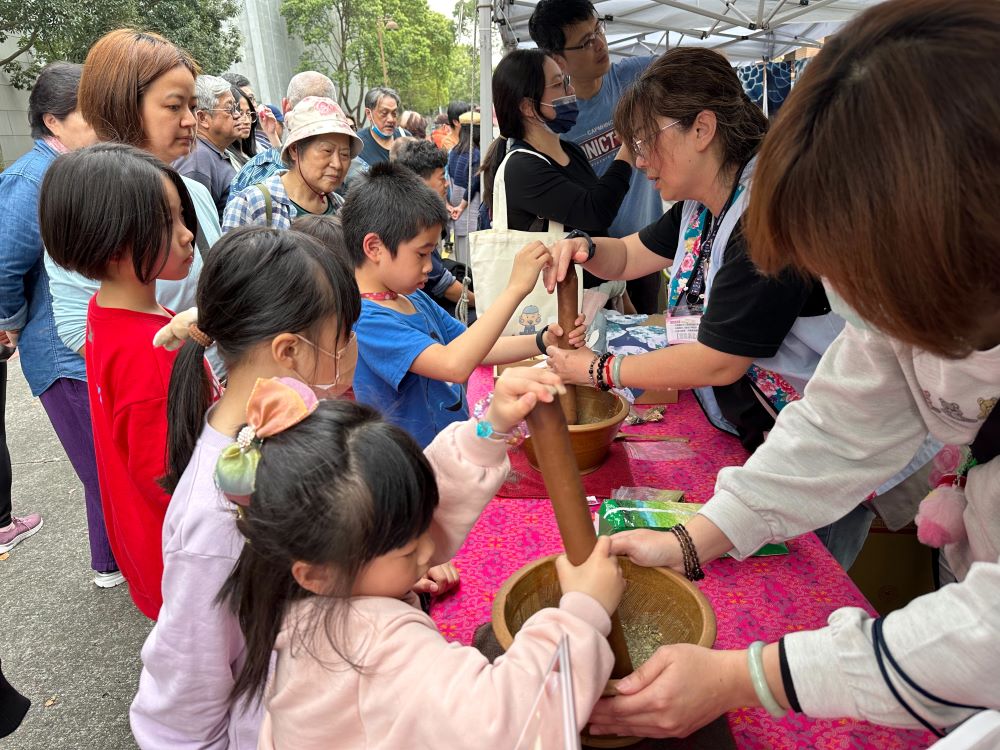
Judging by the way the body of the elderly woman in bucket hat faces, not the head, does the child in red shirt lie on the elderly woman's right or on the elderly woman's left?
on the elderly woman's right

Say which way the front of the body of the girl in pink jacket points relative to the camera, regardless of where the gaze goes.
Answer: to the viewer's right

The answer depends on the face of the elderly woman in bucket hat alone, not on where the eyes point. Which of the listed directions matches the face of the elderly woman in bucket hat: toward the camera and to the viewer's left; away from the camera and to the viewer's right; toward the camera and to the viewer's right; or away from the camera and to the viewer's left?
toward the camera and to the viewer's right

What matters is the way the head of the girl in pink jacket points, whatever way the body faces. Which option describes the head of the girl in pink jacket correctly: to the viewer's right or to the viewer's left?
to the viewer's right

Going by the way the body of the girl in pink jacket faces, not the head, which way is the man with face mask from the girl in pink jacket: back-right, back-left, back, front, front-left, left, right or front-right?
left

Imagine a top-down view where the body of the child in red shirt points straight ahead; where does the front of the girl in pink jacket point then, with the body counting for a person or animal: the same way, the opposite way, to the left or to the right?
the same way

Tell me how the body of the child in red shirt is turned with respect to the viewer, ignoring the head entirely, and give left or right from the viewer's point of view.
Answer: facing to the right of the viewer

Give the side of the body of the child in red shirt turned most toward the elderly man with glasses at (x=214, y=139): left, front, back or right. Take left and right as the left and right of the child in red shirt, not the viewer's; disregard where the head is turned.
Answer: left

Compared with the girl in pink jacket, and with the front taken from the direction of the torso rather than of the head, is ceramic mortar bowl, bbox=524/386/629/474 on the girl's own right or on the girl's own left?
on the girl's own left

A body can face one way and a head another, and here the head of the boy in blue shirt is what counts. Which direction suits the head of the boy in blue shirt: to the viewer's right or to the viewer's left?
to the viewer's right

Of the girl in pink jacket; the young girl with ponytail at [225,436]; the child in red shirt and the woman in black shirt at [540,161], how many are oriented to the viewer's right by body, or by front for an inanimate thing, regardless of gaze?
4

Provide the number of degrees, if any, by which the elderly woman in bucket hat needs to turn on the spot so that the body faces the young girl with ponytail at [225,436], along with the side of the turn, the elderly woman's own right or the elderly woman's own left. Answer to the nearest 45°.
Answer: approximately 45° to the elderly woman's own right

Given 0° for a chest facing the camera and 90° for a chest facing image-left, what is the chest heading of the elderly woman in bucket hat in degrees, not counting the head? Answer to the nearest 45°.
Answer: approximately 315°

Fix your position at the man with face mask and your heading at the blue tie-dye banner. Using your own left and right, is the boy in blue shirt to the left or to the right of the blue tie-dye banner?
right

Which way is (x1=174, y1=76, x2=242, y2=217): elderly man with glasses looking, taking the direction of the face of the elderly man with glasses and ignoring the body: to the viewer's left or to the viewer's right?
to the viewer's right

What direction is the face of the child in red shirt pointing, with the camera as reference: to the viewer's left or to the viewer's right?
to the viewer's right

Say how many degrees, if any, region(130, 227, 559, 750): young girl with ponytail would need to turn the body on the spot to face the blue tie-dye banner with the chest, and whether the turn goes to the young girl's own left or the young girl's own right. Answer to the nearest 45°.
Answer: approximately 45° to the young girl's own left
